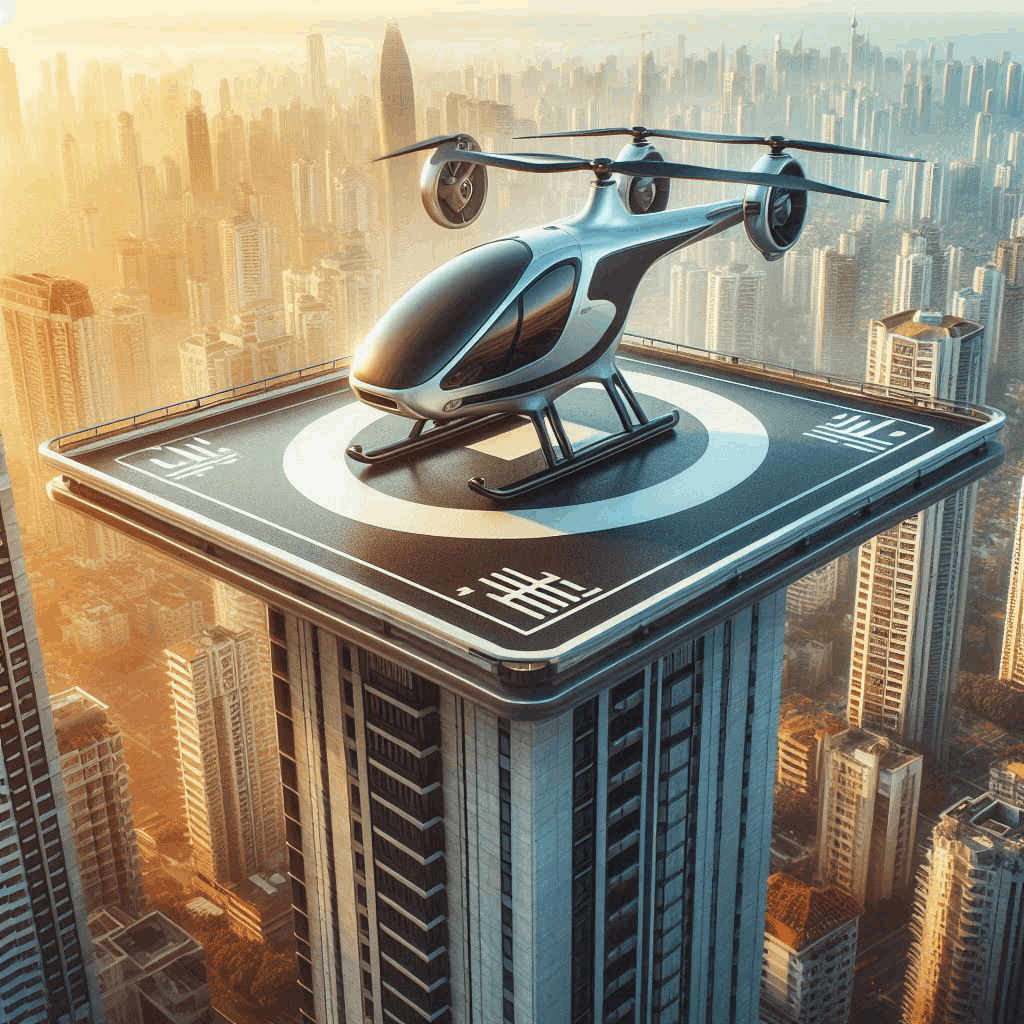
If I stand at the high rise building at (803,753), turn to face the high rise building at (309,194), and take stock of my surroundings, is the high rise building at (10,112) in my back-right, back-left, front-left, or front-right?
front-left

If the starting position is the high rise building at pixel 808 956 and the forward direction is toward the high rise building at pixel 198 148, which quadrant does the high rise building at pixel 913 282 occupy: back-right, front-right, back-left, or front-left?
front-right

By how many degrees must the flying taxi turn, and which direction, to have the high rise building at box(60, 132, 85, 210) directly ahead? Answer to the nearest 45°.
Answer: approximately 90° to its right

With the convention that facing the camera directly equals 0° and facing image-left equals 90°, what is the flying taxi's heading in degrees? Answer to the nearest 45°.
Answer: approximately 45°

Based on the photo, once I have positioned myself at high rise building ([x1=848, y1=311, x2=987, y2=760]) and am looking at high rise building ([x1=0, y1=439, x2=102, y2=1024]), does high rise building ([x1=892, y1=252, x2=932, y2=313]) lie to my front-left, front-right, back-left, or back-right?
back-right

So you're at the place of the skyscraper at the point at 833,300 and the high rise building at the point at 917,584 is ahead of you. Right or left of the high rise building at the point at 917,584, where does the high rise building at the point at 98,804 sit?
right

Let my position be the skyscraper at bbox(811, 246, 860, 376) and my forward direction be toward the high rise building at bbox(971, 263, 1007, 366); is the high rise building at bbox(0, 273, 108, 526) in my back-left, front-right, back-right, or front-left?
back-right

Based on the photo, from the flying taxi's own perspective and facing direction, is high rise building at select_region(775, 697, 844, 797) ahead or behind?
behind

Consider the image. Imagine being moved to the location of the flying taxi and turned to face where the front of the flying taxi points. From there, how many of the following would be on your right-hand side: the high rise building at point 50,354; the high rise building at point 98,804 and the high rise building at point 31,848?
3

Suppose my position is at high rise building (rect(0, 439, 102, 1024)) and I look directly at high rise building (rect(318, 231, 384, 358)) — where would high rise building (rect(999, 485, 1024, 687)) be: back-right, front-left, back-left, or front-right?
front-right

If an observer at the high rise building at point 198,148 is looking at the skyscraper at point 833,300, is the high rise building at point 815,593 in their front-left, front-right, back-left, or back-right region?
front-right

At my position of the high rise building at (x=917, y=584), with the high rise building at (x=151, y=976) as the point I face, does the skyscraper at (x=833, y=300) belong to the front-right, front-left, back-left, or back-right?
back-right

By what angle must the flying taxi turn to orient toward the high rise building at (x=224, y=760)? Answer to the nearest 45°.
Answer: approximately 90° to its right
